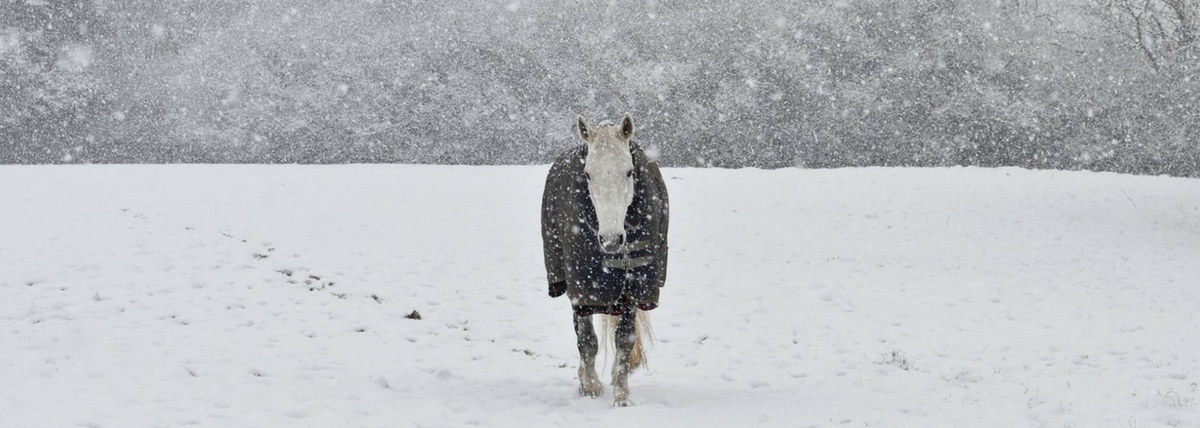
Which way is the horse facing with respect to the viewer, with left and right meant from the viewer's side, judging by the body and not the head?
facing the viewer

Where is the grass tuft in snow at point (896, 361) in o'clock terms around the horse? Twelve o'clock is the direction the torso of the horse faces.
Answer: The grass tuft in snow is roughly at 8 o'clock from the horse.

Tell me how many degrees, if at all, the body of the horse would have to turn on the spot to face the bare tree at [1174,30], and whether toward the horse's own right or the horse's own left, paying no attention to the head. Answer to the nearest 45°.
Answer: approximately 135° to the horse's own left
